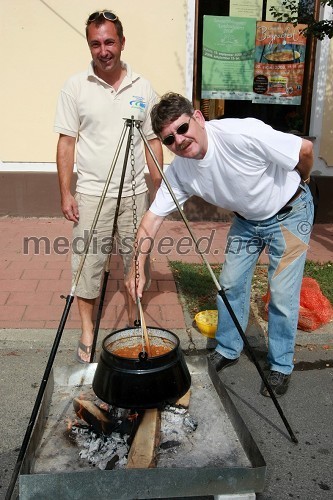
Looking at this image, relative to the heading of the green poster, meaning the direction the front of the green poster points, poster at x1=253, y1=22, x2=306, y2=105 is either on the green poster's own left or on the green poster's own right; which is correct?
on the green poster's own left

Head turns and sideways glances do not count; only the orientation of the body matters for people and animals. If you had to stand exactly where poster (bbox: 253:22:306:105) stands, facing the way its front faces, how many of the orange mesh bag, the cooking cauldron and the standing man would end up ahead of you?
3

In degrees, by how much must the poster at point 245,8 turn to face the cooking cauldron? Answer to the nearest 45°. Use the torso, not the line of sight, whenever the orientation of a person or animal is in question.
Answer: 0° — it already faces it

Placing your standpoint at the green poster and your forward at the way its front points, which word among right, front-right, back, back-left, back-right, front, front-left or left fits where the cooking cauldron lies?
front

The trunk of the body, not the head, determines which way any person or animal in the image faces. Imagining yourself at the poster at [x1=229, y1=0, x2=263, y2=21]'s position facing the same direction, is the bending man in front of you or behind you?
in front

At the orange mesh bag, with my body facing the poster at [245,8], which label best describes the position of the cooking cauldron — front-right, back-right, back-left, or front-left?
back-left

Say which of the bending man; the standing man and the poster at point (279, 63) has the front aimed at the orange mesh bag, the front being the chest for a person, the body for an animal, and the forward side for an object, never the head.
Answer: the poster

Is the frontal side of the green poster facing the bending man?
yes

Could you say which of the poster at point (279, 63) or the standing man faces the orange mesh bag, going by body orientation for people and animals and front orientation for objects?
the poster

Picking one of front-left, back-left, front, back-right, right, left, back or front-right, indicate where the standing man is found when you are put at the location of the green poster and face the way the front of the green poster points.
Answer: front
